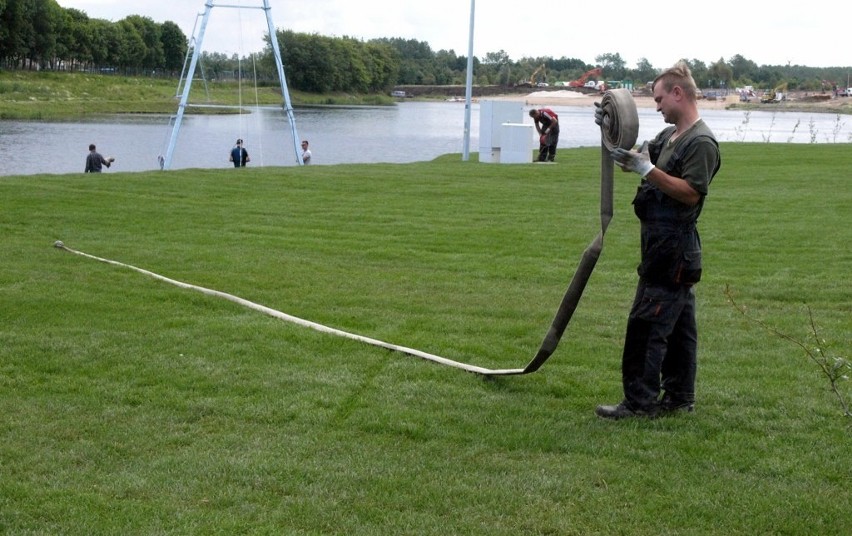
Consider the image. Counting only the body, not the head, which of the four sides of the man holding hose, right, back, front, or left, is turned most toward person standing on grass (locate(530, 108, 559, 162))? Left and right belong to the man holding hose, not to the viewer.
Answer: right

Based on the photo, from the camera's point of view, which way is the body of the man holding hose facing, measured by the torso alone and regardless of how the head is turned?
to the viewer's left
